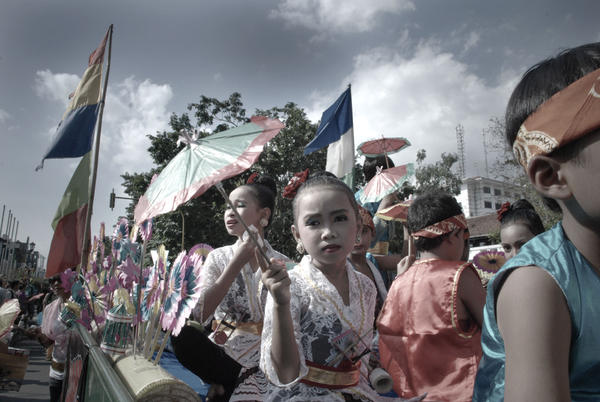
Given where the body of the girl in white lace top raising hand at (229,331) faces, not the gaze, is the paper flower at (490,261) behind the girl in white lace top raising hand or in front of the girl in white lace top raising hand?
behind

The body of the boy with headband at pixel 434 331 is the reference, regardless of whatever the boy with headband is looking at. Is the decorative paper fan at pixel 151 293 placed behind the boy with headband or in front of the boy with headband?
behind

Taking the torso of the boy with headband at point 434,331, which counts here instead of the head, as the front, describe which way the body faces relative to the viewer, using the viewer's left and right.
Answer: facing away from the viewer and to the right of the viewer

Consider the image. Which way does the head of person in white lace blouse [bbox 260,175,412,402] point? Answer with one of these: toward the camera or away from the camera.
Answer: toward the camera

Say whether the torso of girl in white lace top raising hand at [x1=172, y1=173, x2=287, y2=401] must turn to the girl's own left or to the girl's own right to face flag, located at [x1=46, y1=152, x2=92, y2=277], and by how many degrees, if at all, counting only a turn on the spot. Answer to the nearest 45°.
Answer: approximately 90° to the girl's own right
